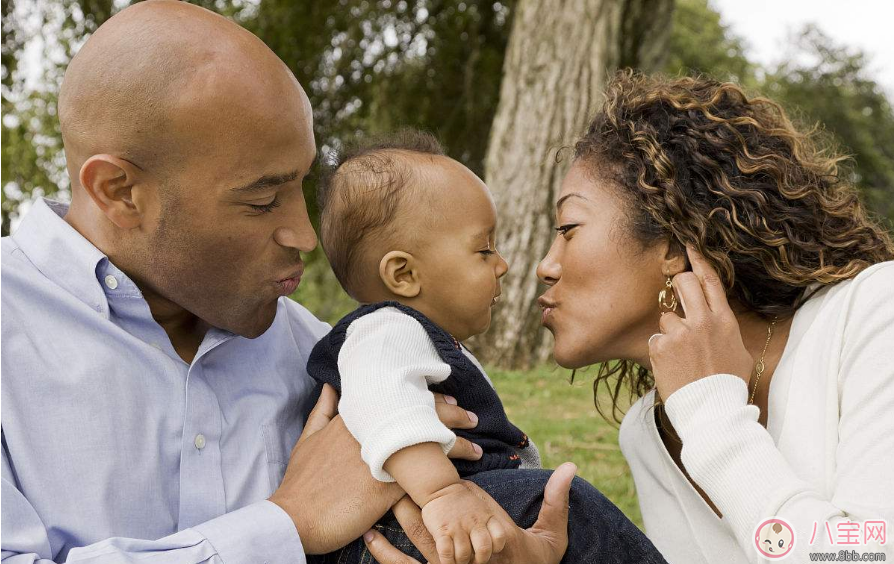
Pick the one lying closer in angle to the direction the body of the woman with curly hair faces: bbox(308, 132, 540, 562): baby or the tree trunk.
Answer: the baby

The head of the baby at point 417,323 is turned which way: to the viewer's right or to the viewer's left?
to the viewer's right

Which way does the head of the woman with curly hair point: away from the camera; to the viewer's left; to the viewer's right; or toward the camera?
to the viewer's left

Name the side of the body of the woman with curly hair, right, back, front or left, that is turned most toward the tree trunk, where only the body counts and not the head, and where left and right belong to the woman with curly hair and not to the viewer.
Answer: right

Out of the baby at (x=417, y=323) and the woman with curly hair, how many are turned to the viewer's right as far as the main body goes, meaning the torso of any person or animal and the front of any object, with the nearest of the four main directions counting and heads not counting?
1

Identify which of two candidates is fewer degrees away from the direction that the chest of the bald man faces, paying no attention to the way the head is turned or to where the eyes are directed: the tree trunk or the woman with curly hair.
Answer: the woman with curly hair

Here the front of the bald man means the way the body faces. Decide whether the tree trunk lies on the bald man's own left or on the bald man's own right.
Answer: on the bald man's own left

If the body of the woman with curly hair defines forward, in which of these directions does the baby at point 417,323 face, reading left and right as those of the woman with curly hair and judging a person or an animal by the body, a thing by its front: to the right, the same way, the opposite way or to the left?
the opposite way

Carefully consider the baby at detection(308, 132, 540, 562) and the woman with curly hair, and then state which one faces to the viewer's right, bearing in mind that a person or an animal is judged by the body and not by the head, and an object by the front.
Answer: the baby

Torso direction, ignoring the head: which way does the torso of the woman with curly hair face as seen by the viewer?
to the viewer's left

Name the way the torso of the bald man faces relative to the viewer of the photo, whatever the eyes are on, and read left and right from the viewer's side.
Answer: facing the viewer and to the right of the viewer

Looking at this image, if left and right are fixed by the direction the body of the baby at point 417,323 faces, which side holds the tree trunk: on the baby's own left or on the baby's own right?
on the baby's own left

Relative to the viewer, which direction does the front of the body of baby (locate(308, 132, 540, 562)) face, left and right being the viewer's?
facing to the right of the viewer

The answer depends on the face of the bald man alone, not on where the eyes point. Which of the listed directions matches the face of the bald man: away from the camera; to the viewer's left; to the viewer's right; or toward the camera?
to the viewer's right
